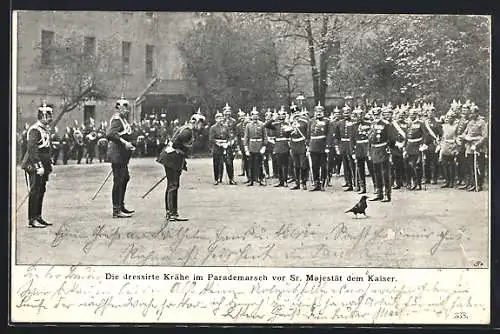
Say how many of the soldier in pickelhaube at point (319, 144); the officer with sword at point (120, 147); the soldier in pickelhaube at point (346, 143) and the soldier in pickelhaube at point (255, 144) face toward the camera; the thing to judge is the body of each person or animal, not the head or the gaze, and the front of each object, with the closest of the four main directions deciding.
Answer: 3

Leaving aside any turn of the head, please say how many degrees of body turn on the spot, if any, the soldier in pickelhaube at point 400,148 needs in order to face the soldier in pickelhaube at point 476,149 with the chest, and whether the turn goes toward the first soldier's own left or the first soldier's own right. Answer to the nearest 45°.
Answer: approximately 135° to the first soldier's own left
